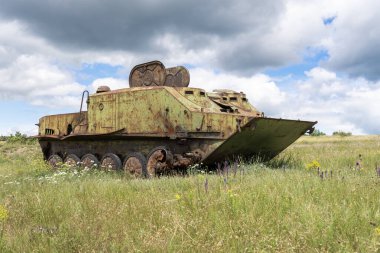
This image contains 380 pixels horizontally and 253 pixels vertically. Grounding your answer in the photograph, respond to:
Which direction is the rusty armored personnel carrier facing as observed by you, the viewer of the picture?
facing the viewer and to the right of the viewer

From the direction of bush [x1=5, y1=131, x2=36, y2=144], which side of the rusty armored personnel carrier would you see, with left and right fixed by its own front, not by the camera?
back
